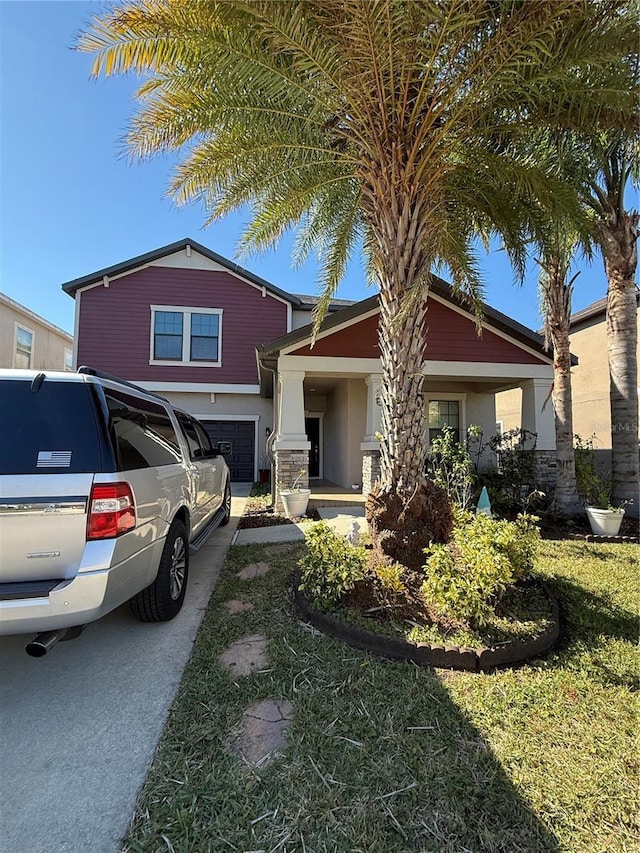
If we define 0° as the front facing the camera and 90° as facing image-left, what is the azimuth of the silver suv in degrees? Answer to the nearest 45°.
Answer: approximately 225°

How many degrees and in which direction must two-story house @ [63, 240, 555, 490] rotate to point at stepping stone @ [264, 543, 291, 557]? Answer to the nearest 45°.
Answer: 0° — it already faces it

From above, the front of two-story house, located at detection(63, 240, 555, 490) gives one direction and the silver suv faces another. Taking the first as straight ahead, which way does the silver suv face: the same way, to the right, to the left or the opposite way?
the opposite way

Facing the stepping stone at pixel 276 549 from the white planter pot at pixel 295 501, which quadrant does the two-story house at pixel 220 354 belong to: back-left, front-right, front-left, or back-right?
back-right

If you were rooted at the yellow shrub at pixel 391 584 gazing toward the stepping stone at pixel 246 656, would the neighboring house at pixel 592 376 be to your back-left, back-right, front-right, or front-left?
back-right

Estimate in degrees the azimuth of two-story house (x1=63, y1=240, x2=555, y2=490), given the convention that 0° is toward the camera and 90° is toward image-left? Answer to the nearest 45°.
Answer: approximately 0°

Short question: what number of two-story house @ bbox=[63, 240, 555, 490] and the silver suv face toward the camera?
1

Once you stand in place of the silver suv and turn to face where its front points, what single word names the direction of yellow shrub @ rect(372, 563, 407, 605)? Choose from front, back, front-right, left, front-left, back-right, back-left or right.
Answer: front-right

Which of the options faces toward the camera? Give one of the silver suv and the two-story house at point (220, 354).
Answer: the two-story house

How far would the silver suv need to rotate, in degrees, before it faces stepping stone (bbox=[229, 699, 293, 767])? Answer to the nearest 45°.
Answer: approximately 90° to its right

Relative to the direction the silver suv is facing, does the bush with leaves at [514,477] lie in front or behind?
in front

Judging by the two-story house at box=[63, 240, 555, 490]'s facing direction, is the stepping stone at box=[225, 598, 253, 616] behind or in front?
in front

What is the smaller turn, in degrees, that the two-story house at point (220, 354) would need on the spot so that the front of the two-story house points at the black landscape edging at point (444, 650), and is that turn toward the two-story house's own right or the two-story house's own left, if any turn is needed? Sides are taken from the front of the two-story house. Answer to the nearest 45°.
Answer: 0° — it already faces it

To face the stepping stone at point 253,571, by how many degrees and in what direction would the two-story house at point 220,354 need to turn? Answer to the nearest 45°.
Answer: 0° — it already faces it

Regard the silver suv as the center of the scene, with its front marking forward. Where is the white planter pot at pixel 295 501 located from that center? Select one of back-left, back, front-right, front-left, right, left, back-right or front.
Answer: front

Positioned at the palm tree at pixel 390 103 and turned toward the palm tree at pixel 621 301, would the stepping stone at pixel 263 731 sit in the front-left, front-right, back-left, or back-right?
back-right
